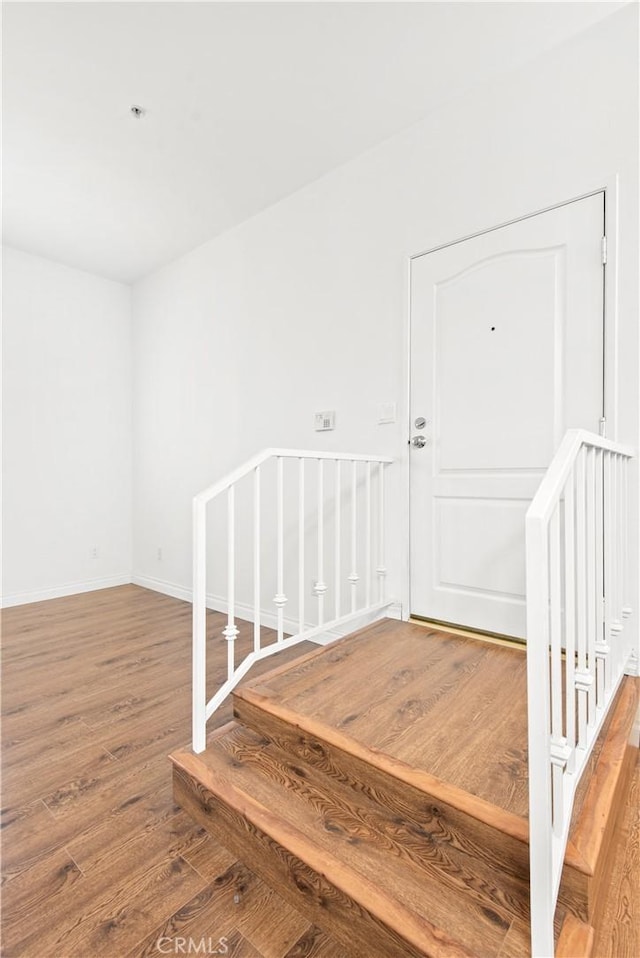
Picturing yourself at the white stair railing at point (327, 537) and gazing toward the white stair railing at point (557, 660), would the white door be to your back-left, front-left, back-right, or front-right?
front-left

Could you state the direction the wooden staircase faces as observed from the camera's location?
facing the viewer and to the left of the viewer

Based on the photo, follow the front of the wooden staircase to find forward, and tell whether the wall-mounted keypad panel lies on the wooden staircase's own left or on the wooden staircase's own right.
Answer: on the wooden staircase's own right
